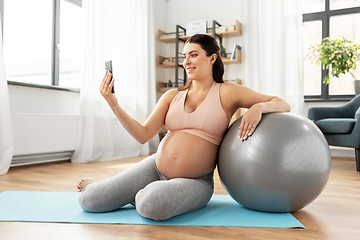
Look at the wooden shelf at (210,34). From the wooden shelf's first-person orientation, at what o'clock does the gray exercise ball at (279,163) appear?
The gray exercise ball is roughly at 12 o'clock from the wooden shelf.

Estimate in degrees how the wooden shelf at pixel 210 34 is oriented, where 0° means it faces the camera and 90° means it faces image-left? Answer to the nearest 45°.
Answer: approximately 0°

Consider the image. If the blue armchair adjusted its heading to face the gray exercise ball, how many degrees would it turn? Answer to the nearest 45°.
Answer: approximately 45° to its left

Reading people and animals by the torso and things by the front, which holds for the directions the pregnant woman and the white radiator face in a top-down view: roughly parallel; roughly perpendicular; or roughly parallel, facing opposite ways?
roughly perpendicular

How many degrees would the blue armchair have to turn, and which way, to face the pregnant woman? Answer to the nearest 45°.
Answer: approximately 45° to its left

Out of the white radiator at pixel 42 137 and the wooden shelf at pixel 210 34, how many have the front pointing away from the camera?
0

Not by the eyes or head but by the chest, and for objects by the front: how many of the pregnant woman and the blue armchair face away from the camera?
0
